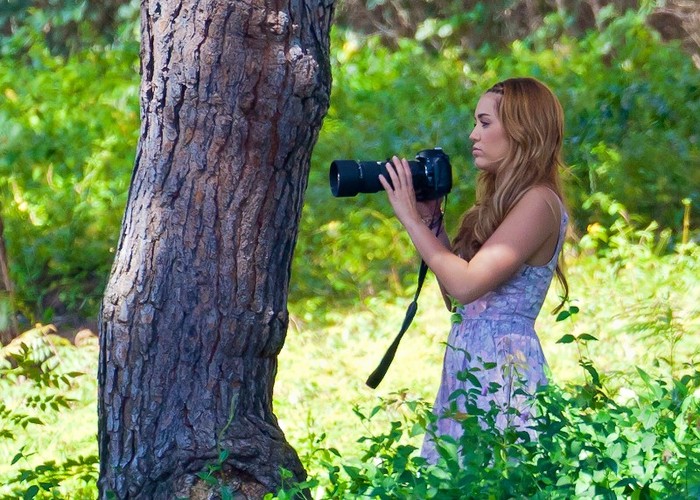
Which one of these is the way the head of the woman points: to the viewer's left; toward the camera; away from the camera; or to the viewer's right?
to the viewer's left

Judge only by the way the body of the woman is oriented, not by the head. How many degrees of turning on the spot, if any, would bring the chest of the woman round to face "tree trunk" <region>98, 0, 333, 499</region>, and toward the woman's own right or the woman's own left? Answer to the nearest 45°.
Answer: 0° — they already face it

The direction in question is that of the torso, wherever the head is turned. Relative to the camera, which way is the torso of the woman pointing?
to the viewer's left
